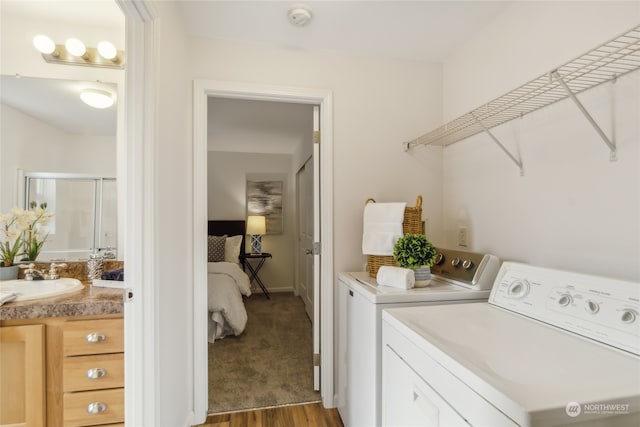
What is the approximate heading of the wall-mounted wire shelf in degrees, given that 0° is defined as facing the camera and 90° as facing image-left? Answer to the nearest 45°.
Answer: approximately 45°

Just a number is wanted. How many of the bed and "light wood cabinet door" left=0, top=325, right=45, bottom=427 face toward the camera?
2

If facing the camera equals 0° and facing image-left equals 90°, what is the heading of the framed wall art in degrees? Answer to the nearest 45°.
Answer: approximately 0°

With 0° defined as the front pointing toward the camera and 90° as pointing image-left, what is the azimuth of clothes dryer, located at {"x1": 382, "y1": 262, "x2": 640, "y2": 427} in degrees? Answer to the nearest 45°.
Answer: approximately 45°

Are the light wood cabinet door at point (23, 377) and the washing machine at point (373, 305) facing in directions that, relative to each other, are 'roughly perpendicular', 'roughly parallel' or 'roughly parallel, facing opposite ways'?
roughly perpendicular
